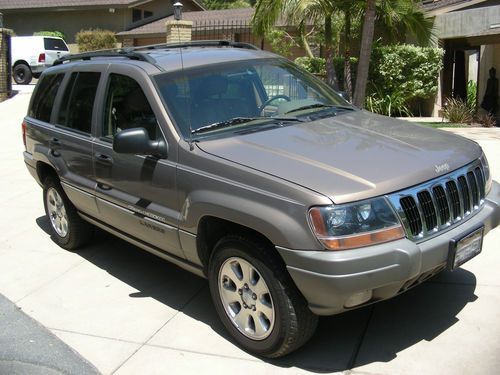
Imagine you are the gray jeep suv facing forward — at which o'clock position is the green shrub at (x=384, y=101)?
The green shrub is roughly at 8 o'clock from the gray jeep suv.

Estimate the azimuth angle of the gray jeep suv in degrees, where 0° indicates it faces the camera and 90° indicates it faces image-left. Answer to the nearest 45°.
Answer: approximately 315°

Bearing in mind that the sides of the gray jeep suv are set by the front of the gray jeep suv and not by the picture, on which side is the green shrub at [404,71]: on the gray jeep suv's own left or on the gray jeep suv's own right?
on the gray jeep suv's own left

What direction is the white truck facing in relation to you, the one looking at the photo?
facing away from the viewer and to the left of the viewer

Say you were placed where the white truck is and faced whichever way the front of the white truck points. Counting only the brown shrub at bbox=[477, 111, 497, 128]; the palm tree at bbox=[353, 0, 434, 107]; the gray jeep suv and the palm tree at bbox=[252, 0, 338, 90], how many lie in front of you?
0

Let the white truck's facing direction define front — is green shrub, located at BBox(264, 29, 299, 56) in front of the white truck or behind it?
behind

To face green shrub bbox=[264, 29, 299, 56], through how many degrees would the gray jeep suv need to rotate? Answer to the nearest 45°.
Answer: approximately 135° to its left

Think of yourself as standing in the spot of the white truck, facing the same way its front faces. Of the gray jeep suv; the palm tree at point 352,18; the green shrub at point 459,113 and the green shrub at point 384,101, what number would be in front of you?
0

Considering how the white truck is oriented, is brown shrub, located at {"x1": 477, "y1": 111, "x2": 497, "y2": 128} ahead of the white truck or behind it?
behind

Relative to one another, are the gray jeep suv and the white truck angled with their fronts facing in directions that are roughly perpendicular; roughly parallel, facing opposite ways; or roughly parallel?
roughly parallel, facing opposite ways

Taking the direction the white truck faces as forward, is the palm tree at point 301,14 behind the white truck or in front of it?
behind

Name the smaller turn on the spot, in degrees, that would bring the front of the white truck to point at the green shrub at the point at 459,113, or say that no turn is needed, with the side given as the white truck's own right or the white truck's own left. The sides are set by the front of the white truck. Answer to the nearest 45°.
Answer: approximately 180°

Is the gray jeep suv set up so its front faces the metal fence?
no
